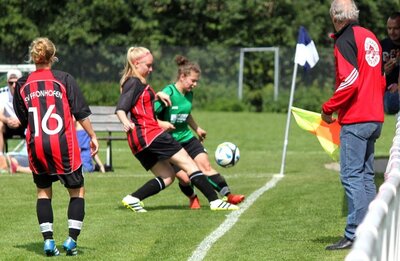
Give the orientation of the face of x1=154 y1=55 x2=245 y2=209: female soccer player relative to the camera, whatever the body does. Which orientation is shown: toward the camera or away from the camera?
toward the camera

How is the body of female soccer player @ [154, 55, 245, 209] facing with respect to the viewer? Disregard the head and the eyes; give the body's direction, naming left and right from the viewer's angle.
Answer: facing the viewer and to the right of the viewer

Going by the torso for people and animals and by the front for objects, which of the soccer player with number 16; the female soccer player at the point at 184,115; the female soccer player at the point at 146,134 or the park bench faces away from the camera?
the soccer player with number 16

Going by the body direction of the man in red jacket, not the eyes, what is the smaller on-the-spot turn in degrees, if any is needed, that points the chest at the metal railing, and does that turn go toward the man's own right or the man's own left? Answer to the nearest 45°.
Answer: approximately 135° to the man's own left

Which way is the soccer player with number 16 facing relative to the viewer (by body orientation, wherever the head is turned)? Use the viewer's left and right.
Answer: facing away from the viewer

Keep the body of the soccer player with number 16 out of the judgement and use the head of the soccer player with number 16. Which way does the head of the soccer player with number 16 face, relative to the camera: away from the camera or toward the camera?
away from the camera

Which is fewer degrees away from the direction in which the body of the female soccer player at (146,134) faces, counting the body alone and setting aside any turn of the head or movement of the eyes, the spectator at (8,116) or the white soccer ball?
the white soccer ball

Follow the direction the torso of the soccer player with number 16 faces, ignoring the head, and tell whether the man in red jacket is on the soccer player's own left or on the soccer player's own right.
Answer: on the soccer player's own right

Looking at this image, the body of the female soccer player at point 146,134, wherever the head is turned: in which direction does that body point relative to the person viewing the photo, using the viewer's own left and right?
facing to the right of the viewer

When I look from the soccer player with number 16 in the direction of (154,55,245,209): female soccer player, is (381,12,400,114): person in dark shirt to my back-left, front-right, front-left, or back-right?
front-right

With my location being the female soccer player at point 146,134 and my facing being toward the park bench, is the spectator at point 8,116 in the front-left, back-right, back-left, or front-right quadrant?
front-left

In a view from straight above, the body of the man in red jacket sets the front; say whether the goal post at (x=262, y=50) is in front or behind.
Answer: in front

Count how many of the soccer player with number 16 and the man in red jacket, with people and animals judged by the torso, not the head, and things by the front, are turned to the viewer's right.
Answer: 0
